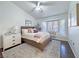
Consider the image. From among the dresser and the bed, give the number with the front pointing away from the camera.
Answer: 0

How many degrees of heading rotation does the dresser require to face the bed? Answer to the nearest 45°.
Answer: approximately 45° to its left

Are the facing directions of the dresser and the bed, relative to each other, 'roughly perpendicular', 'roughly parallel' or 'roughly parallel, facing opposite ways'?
roughly parallel
